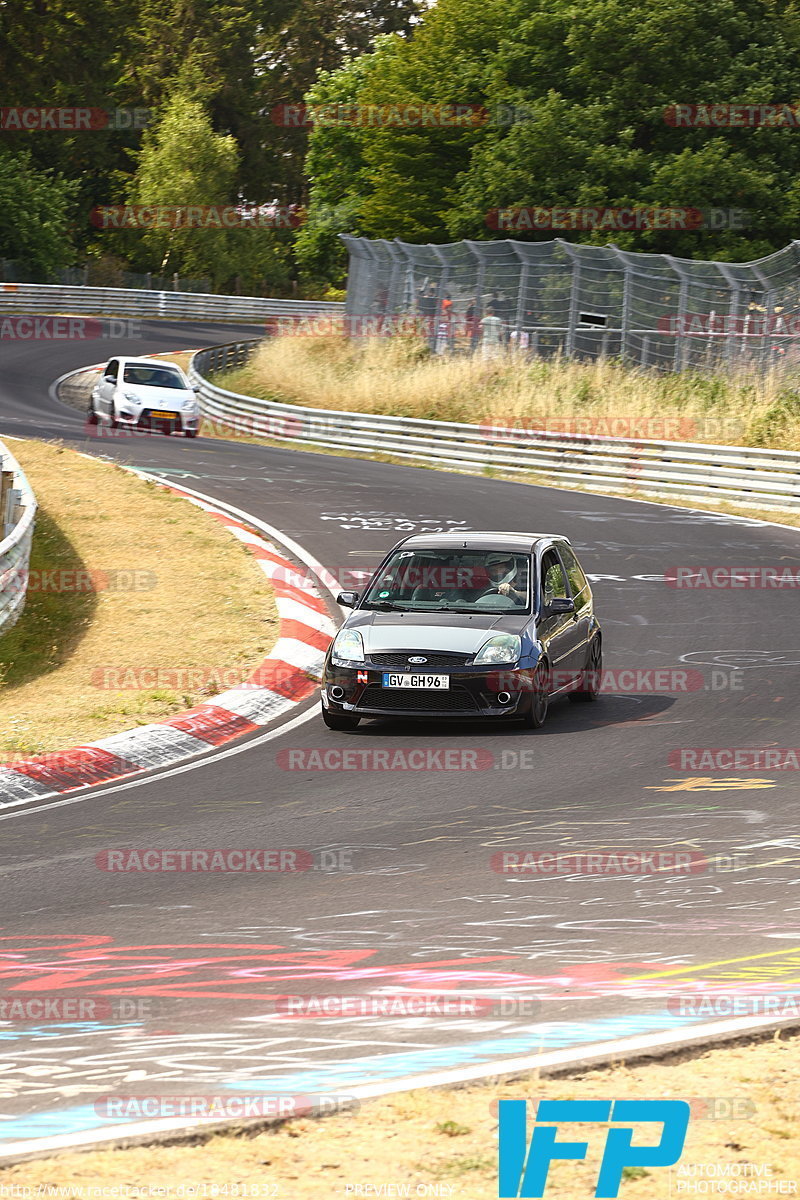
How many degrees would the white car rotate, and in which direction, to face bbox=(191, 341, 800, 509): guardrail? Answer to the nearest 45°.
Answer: approximately 45° to its left

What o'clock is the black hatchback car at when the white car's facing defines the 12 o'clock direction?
The black hatchback car is roughly at 12 o'clock from the white car.

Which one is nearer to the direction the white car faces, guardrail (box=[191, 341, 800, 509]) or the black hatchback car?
the black hatchback car

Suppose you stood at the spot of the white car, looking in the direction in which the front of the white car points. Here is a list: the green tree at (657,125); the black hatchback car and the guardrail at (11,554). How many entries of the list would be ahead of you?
2

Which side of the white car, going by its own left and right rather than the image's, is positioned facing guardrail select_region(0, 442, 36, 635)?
front

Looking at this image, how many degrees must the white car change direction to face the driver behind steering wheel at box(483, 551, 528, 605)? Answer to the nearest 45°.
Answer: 0° — it already faces them

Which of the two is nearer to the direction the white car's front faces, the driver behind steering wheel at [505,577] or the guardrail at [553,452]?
the driver behind steering wheel

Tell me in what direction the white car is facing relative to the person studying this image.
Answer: facing the viewer

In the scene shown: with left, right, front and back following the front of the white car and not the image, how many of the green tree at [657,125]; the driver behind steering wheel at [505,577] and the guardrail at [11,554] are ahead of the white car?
2
